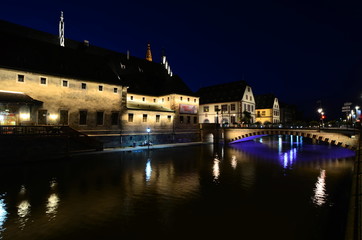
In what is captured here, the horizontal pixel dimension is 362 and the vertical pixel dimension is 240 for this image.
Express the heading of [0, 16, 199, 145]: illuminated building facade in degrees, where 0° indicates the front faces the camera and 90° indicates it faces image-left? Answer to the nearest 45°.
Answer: approximately 315°
